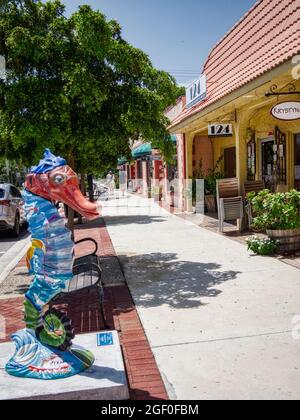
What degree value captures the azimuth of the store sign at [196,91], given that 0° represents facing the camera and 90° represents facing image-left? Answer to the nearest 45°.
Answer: approximately 45°

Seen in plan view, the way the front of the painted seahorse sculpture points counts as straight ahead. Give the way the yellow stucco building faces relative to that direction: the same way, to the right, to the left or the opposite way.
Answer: the opposite way

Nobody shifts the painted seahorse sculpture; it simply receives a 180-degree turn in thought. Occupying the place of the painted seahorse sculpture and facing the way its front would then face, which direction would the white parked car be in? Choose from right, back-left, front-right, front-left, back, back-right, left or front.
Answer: right

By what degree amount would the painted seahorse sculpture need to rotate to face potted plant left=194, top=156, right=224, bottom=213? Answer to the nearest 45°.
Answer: approximately 45° to its left

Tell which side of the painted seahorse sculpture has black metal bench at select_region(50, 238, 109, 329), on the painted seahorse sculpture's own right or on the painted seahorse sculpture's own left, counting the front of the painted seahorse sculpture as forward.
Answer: on the painted seahorse sculpture's own left

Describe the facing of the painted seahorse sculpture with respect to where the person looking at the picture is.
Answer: facing to the right of the viewer

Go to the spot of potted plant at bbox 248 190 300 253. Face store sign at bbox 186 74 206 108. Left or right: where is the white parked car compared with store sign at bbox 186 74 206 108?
left

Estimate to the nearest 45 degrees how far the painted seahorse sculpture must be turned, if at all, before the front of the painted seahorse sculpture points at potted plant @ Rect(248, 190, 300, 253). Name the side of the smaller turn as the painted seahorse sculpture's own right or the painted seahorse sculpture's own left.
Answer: approximately 45° to the painted seahorse sculpture's own left
